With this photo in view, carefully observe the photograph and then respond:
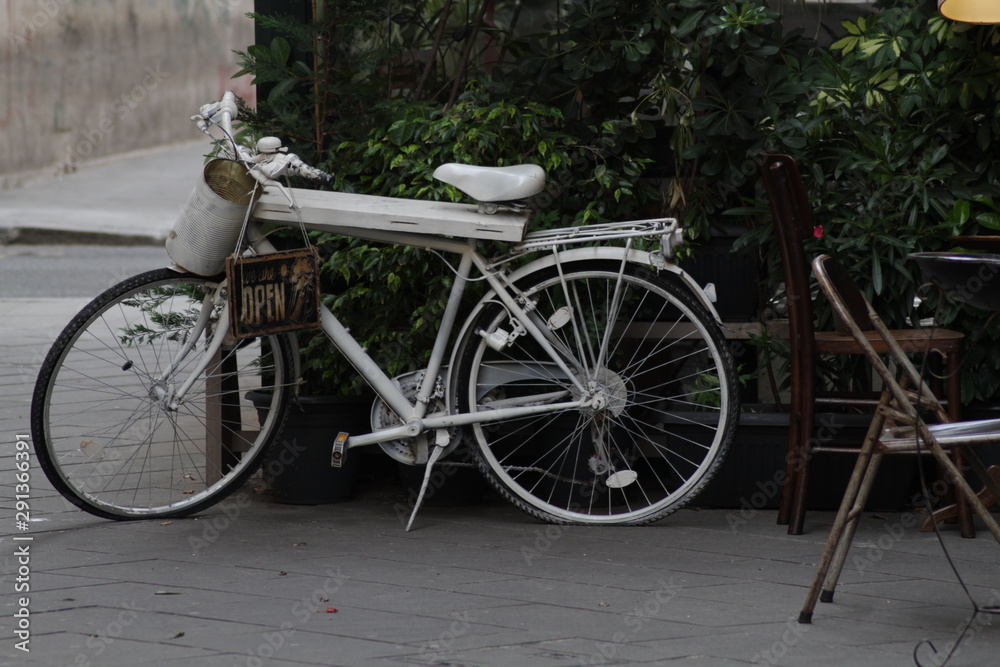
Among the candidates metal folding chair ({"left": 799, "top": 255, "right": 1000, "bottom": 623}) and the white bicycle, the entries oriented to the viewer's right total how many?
1

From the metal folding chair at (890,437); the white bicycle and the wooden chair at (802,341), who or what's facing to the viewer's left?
the white bicycle

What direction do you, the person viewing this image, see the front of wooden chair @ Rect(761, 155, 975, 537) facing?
facing to the right of the viewer

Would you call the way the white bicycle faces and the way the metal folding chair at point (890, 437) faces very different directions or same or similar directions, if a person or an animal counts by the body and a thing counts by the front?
very different directions

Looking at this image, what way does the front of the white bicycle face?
to the viewer's left

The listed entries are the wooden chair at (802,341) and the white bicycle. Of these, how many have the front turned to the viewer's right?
1

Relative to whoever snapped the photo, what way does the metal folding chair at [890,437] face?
facing to the right of the viewer

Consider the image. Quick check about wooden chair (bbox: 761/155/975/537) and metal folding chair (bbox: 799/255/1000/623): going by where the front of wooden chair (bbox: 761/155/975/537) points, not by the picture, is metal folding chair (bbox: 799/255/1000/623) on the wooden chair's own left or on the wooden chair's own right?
on the wooden chair's own right

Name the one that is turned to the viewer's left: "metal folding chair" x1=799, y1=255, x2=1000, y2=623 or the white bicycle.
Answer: the white bicycle

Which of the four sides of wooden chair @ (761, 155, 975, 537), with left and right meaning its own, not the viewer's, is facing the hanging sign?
back

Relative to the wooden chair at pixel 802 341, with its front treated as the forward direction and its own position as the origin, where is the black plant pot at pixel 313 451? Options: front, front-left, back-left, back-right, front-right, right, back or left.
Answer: back

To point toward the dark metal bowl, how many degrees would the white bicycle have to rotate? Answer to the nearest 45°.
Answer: approximately 135° to its left

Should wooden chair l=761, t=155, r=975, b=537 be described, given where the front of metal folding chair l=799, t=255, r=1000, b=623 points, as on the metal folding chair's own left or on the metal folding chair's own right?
on the metal folding chair's own left

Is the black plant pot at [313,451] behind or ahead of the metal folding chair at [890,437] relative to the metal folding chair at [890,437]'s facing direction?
behind

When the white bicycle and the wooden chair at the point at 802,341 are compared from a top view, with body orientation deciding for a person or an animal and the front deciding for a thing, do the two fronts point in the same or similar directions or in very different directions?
very different directions
